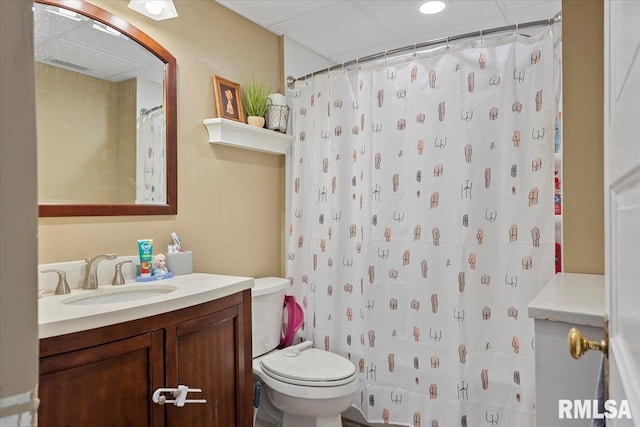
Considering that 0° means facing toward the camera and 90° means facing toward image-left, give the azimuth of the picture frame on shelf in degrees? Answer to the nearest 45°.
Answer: approximately 315°

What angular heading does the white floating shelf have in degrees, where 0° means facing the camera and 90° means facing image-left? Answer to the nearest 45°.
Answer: approximately 315°

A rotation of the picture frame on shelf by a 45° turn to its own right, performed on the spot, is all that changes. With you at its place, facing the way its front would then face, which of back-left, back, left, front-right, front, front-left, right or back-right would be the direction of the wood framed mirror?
front-right

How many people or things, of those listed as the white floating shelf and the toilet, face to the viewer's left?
0

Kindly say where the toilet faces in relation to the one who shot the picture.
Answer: facing the viewer and to the right of the viewer

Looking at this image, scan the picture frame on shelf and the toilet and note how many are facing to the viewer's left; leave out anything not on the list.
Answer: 0

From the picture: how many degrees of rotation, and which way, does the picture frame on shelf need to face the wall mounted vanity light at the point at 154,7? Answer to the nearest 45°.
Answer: approximately 90° to its right

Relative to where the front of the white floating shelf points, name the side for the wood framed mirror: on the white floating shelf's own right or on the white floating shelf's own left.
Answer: on the white floating shelf's own right
